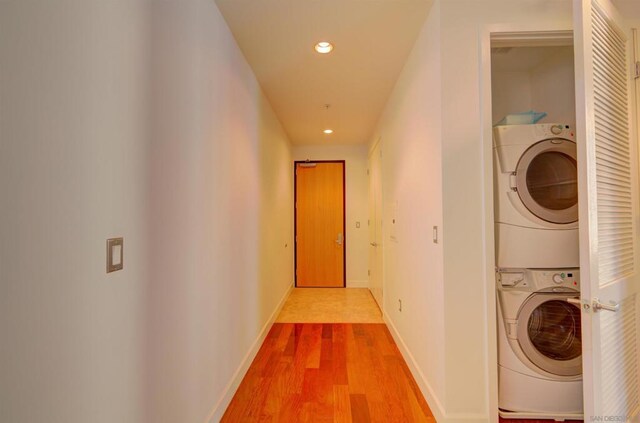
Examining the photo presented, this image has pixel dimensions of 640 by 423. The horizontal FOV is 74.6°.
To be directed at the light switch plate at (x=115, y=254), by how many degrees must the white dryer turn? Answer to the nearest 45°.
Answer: approximately 45° to its right

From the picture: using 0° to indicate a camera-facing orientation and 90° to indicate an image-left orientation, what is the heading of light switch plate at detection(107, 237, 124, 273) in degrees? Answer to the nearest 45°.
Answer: approximately 315°

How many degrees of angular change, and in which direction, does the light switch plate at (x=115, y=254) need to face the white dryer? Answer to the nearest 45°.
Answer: approximately 45° to its left

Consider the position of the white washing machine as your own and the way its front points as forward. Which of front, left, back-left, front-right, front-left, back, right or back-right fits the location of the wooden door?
back-right

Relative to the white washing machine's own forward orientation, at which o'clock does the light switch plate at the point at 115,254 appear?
The light switch plate is roughly at 1 o'clock from the white washing machine.
